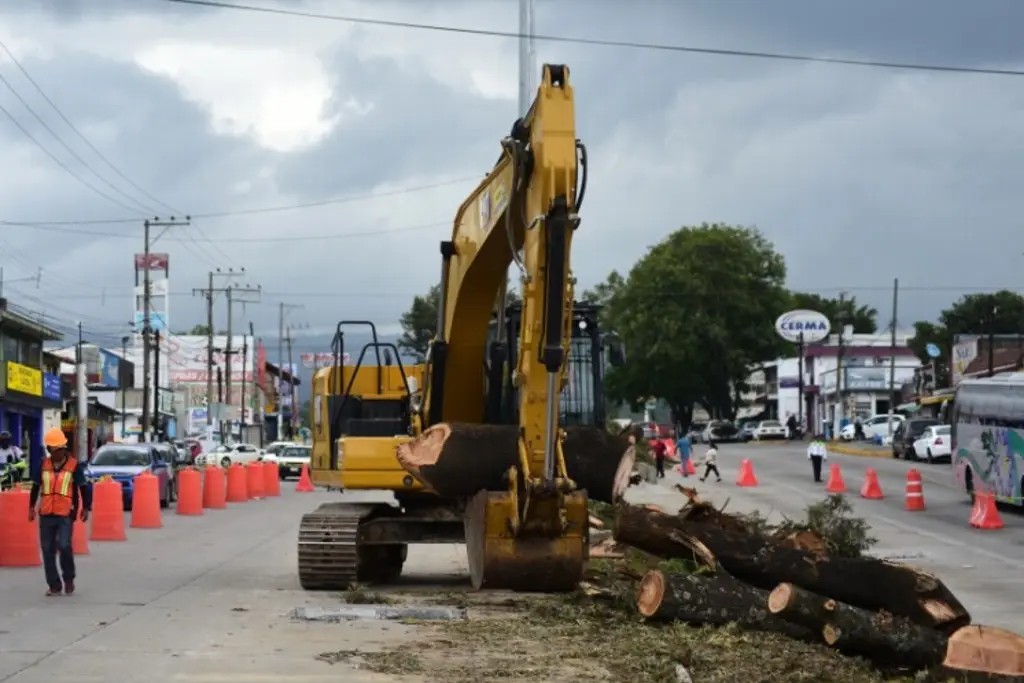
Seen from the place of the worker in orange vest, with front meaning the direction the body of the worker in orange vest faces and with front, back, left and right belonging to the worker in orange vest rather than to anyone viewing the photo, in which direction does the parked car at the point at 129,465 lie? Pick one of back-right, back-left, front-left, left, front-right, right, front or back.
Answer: back

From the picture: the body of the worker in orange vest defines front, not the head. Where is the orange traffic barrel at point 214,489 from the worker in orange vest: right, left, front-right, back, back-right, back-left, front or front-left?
back

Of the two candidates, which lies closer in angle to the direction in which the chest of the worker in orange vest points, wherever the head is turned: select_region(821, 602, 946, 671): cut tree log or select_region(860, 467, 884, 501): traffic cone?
the cut tree log

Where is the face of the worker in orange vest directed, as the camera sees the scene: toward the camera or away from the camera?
toward the camera

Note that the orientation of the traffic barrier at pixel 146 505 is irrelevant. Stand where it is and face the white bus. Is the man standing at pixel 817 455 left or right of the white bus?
left

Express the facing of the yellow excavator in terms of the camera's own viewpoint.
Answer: facing the viewer and to the right of the viewer

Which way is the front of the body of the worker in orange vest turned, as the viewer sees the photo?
toward the camera

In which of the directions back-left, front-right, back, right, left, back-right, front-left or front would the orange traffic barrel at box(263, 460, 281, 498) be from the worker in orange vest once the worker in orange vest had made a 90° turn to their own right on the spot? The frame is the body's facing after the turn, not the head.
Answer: right

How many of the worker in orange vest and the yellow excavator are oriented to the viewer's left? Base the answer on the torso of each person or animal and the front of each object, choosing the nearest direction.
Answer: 0

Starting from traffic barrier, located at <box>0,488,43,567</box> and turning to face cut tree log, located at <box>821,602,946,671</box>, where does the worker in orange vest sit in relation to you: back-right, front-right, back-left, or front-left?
front-right

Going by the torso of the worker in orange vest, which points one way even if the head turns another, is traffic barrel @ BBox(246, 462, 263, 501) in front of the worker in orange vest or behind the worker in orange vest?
behind

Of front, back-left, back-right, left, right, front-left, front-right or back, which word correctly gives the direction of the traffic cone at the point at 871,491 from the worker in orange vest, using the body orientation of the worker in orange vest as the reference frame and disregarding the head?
back-left

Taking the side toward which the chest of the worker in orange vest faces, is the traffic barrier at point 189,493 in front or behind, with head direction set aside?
behind
